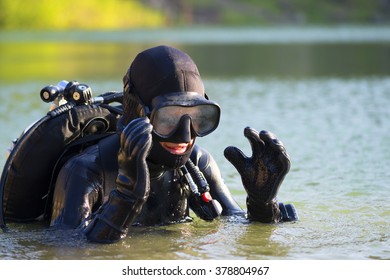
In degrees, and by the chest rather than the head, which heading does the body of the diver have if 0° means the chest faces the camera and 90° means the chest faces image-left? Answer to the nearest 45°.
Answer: approximately 315°
